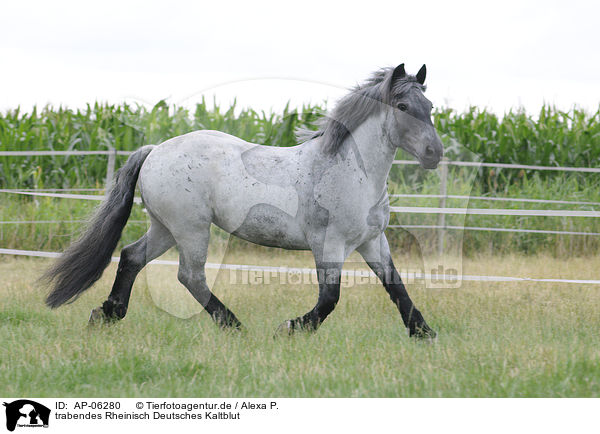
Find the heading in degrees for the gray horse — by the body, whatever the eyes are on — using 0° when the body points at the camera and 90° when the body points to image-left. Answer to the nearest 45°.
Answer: approximately 270°
